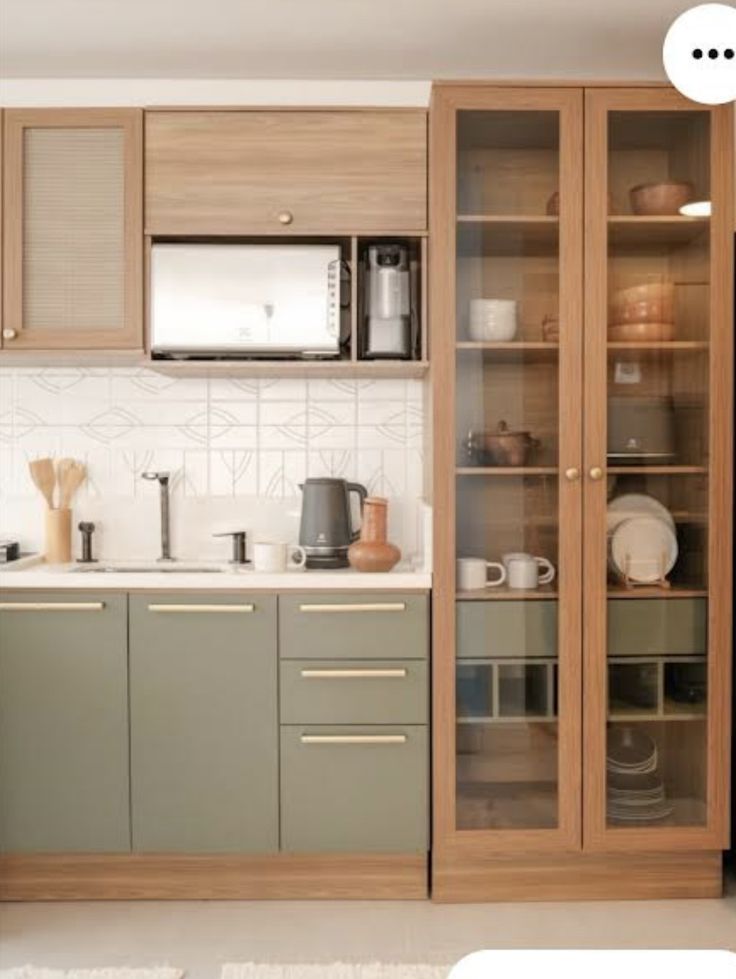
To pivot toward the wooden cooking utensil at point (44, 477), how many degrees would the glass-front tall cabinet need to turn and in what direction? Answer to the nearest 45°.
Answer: approximately 90° to its right

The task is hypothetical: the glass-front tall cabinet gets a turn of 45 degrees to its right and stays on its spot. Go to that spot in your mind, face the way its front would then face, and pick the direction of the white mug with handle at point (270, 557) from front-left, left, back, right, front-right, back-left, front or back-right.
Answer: front-right

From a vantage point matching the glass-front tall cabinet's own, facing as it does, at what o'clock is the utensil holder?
The utensil holder is roughly at 3 o'clock from the glass-front tall cabinet.

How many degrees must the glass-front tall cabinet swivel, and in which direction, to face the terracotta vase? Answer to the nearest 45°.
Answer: approximately 90° to its right
